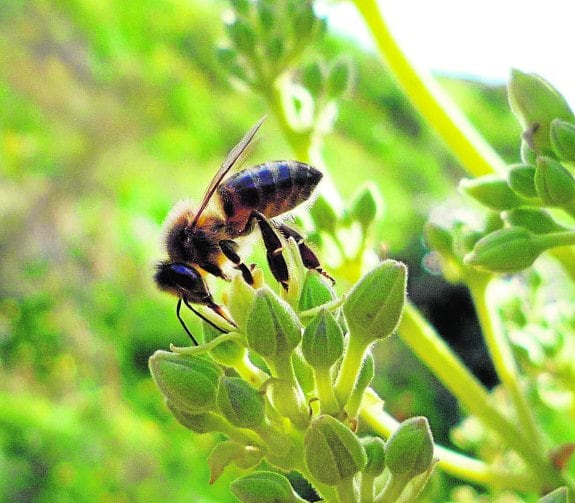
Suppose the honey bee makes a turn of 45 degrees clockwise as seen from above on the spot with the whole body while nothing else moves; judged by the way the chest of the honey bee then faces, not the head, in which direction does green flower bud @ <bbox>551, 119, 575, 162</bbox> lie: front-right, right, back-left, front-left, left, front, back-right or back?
back

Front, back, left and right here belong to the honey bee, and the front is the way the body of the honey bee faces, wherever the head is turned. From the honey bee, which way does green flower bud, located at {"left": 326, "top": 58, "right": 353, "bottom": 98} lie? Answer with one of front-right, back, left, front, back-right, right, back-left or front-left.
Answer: back-right

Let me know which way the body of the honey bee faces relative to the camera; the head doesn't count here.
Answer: to the viewer's left

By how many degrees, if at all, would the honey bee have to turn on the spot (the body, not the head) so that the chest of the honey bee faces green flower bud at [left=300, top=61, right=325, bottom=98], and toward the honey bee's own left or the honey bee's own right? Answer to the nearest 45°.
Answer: approximately 135° to the honey bee's own right

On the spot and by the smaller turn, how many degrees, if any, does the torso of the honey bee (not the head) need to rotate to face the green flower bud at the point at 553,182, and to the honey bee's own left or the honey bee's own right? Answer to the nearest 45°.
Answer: approximately 135° to the honey bee's own left

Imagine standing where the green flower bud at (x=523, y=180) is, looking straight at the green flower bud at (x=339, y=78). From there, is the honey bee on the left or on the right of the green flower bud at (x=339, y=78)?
left

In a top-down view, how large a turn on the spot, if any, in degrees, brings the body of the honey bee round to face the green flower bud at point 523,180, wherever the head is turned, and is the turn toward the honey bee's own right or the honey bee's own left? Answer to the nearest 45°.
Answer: approximately 135° to the honey bee's own left
